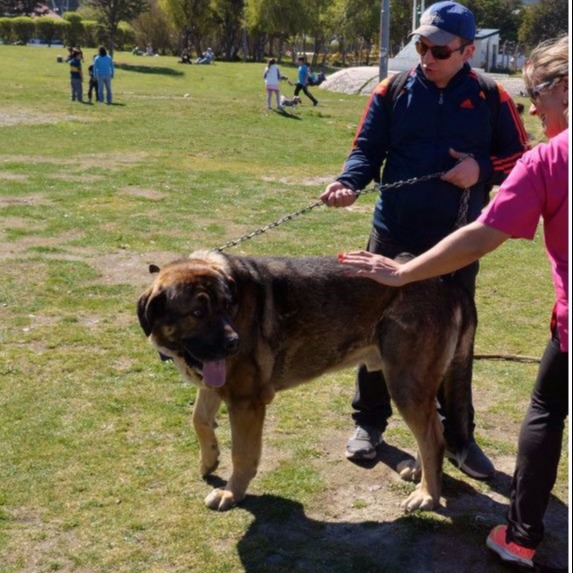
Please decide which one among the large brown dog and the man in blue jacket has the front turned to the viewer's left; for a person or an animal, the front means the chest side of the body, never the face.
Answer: the large brown dog

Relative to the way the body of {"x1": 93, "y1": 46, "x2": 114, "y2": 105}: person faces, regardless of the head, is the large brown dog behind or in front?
behind

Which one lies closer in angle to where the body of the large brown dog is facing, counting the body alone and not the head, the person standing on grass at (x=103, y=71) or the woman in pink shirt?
the person standing on grass

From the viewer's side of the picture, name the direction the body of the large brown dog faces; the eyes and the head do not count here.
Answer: to the viewer's left
